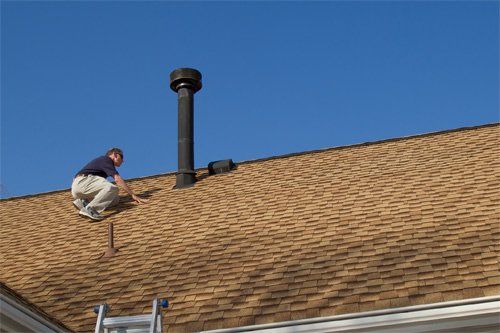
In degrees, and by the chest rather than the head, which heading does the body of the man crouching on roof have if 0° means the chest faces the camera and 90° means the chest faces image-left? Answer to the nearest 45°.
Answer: approximately 270°
